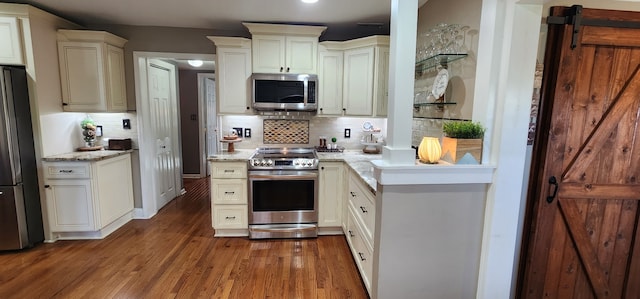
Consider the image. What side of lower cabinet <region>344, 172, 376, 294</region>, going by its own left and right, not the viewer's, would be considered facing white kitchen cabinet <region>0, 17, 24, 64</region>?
front

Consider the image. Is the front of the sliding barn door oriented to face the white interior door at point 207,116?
no

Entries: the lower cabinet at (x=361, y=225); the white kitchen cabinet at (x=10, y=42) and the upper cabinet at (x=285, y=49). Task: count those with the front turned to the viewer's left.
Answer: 1

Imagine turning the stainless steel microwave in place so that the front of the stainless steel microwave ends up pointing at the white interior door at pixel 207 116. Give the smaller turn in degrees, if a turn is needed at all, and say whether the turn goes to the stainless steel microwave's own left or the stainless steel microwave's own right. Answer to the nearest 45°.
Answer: approximately 135° to the stainless steel microwave's own right

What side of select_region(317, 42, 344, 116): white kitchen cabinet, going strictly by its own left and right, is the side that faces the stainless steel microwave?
right

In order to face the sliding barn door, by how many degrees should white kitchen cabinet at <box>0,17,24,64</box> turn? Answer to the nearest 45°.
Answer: approximately 45° to its left

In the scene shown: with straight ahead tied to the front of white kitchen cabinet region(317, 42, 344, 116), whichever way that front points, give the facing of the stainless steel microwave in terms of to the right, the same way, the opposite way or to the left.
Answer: the same way

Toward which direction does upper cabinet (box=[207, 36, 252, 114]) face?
toward the camera

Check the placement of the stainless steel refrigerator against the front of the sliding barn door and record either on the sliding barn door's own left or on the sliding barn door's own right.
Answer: on the sliding barn door's own right

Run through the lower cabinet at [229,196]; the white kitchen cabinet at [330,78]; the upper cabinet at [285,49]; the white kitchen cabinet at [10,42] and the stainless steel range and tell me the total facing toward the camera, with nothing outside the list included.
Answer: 5

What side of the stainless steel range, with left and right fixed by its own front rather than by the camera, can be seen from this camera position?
front

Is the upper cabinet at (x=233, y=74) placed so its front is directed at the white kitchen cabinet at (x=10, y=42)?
no

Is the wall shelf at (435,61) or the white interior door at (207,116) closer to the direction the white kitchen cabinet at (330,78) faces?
the wall shelf

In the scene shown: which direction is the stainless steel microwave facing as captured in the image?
toward the camera

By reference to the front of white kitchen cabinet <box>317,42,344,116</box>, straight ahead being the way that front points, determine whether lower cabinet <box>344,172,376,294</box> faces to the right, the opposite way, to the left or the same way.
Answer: to the right

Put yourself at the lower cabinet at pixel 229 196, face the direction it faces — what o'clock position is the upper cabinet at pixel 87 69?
The upper cabinet is roughly at 4 o'clock from the lower cabinet.

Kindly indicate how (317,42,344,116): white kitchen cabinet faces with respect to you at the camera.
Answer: facing the viewer
